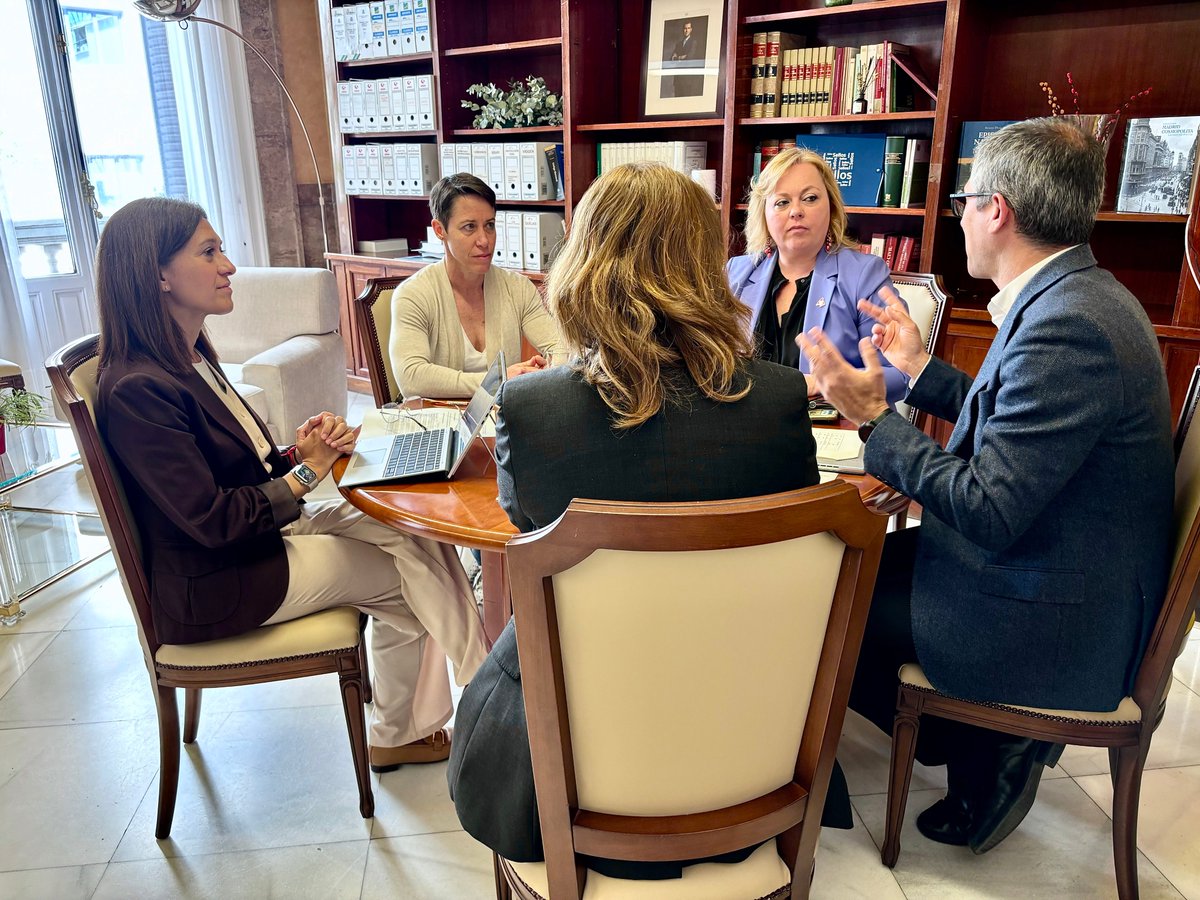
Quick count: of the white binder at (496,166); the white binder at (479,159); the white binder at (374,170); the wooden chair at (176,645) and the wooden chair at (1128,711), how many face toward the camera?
3

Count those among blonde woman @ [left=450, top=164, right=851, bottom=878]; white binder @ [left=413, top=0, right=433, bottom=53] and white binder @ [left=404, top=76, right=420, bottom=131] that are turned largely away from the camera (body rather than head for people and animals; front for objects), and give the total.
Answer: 1

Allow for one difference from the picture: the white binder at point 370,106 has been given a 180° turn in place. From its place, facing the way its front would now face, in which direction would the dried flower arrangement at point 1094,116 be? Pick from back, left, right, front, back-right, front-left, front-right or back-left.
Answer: back-right

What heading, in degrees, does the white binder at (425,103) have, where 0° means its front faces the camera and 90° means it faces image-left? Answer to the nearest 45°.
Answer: approximately 0°

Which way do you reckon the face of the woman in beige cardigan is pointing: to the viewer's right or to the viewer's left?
to the viewer's right

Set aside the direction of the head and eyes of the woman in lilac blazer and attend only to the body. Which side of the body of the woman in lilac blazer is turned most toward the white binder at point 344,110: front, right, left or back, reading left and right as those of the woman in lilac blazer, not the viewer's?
right

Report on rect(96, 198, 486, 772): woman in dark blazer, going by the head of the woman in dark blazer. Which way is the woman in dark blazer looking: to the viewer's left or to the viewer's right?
to the viewer's right

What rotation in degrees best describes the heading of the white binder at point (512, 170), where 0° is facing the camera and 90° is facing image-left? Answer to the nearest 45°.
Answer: approximately 0°

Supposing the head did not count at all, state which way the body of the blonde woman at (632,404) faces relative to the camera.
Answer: away from the camera

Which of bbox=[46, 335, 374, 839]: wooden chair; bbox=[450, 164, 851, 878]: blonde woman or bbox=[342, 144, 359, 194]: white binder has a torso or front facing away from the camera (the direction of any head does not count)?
the blonde woman

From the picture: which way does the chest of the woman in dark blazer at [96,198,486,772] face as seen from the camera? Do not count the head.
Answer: to the viewer's right
